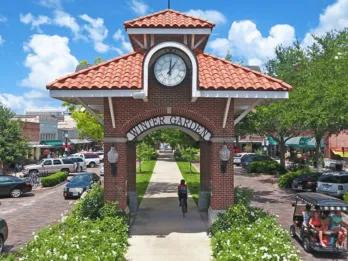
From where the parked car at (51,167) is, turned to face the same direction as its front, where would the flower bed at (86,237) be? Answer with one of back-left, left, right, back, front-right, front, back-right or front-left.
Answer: front-left

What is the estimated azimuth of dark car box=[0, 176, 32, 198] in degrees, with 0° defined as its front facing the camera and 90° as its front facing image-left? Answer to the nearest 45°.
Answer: approximately 90°

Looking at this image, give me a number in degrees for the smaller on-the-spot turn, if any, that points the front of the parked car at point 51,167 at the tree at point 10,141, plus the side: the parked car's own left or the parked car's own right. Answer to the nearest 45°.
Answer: approximately 45° to the parked car's own right
